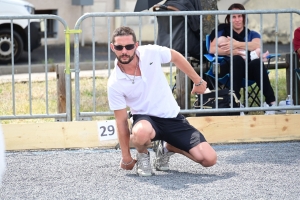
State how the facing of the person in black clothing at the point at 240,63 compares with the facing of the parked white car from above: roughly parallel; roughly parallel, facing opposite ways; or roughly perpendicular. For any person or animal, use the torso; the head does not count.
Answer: roughly perpendicular

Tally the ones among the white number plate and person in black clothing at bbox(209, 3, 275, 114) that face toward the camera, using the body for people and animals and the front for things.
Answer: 2

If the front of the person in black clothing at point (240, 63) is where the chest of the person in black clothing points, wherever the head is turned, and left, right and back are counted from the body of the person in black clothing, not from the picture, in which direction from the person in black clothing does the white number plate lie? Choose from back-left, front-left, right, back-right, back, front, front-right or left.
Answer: front-right

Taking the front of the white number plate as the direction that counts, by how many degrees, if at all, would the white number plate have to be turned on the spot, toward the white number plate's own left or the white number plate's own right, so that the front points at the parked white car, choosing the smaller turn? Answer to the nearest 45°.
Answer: approximately 180°

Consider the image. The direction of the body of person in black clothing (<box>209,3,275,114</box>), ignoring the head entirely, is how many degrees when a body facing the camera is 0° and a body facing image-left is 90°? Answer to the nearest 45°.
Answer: approximately 0°
